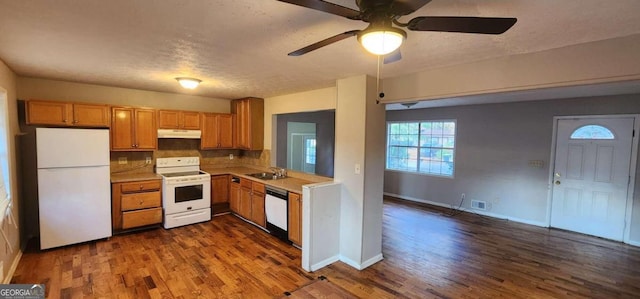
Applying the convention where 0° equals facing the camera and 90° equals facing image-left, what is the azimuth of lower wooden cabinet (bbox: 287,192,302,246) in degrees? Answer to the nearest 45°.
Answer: approximately 45°

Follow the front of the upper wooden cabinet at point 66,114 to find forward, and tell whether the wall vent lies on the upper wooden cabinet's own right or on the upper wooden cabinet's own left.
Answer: on the upper wooden cabinet's own left

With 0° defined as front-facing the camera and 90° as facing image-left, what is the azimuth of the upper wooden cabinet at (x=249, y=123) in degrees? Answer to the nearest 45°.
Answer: approximately 45°

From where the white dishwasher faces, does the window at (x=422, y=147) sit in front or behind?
behind

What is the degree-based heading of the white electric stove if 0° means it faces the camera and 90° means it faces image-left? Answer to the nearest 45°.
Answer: approximately 315°

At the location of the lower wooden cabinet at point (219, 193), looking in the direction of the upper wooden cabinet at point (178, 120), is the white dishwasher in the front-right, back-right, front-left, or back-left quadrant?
back-left

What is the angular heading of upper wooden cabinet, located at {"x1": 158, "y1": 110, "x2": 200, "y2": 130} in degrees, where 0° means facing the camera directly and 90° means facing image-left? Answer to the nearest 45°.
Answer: approximately 0°

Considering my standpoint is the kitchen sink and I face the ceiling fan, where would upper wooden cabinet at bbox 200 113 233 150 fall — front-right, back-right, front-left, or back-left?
back-right
